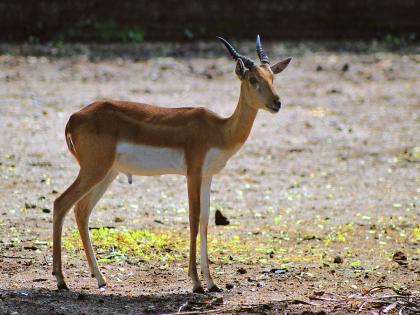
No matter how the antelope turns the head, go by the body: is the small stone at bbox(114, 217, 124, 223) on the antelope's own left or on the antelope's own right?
on the antelope's own left

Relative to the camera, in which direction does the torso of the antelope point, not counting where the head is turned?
to the viewer's right

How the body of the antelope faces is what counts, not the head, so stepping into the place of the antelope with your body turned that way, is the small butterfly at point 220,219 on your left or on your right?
on your left
